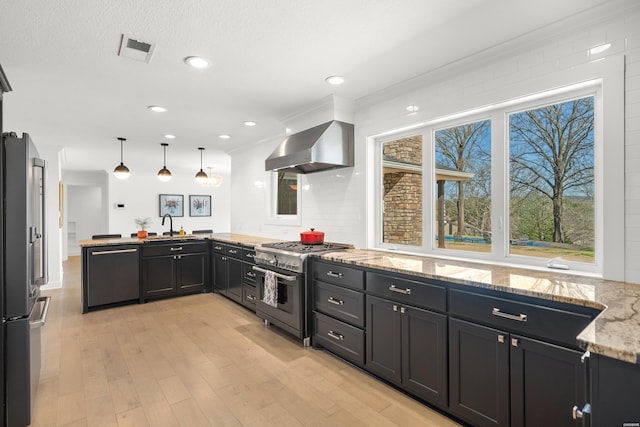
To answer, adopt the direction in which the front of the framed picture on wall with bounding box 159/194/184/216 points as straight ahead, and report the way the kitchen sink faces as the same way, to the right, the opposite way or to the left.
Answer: the same way

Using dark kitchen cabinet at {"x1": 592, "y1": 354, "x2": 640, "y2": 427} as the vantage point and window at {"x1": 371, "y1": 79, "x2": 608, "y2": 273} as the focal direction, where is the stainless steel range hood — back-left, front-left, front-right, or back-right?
front-left

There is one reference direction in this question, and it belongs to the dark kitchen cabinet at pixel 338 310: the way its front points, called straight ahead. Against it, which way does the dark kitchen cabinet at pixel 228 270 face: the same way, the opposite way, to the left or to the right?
the same way

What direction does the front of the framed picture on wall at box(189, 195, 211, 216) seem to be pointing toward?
toward the camera

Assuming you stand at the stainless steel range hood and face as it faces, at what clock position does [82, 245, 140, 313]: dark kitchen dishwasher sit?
The dark kitchen dishwasher is roughly at 2 o'clock from the stainless steel range hood.

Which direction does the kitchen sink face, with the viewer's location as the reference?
facing the viewer

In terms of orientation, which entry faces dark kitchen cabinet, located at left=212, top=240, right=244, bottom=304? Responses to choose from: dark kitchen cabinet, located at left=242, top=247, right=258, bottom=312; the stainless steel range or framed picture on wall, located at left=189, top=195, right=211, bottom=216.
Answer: the framed picture on wall

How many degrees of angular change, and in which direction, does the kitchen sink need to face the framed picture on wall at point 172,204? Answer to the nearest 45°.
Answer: approximately 180°

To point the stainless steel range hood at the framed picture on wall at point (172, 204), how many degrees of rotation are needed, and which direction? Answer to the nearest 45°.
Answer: approximately 90° to its right

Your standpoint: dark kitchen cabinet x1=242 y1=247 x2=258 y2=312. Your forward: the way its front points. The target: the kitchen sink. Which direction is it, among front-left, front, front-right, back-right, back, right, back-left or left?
right

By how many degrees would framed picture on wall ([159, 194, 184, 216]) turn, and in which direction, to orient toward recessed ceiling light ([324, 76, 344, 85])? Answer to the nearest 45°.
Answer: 0° — it already faces it

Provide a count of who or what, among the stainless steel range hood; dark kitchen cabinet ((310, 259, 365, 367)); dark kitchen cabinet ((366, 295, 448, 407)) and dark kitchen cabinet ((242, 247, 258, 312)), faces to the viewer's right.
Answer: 0

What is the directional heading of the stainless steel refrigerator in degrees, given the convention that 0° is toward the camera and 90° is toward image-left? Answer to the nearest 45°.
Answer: approximately 270°

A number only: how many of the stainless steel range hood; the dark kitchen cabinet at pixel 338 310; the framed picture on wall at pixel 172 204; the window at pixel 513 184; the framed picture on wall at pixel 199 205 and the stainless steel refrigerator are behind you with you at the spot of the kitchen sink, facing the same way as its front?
2

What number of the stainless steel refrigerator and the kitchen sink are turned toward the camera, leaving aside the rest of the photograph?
1

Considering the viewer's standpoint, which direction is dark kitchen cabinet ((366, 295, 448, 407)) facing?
facing the viewer and to the left of the viewer
